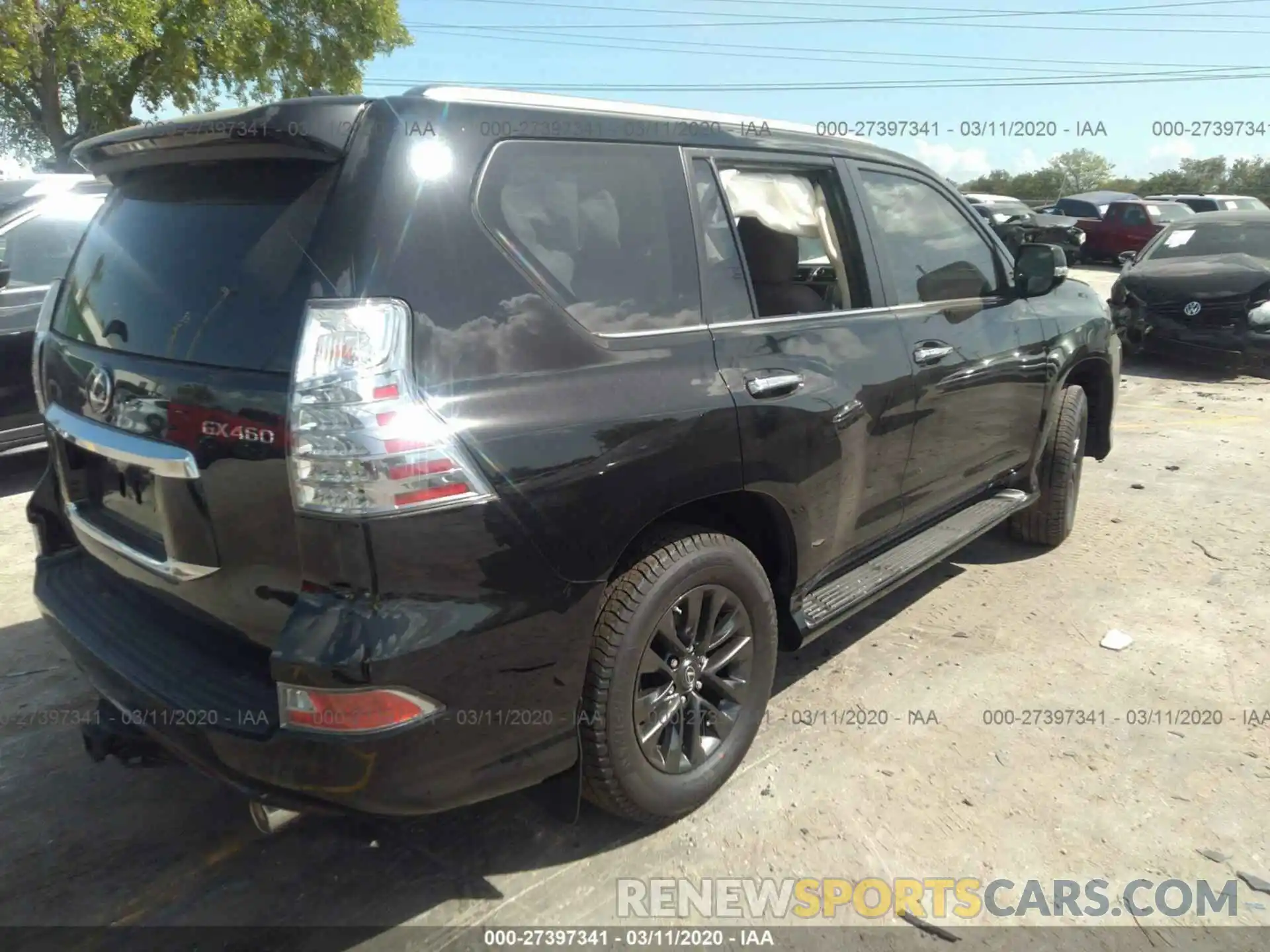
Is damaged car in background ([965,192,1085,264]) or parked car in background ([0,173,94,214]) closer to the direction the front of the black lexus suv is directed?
the damaged car in background

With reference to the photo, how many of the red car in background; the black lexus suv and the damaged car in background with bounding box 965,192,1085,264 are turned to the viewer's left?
0

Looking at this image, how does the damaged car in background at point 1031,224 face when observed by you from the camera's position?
facing the viewer and to the right of the viewer

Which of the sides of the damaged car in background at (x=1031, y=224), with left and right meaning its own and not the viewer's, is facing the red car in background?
left

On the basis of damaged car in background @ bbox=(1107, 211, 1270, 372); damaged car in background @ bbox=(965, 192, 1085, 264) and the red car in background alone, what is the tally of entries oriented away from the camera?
0

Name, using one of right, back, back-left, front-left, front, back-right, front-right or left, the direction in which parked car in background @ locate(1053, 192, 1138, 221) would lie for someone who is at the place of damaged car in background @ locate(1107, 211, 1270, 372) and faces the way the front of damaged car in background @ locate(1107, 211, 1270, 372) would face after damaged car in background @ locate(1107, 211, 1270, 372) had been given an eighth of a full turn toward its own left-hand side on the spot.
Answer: back

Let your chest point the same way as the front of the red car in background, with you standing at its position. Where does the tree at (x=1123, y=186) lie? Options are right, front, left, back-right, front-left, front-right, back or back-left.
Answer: back-left

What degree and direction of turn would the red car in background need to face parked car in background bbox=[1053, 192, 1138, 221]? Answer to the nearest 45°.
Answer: approximately 135° to its left

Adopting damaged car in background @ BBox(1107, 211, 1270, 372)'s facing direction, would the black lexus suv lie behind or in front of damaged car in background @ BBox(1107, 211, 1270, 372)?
in front

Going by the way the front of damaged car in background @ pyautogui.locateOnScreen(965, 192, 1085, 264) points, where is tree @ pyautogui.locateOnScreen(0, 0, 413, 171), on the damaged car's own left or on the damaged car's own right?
on the damaged car's own right

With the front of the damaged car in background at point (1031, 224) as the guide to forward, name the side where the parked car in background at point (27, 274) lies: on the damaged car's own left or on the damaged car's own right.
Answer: on the damaged car's own right

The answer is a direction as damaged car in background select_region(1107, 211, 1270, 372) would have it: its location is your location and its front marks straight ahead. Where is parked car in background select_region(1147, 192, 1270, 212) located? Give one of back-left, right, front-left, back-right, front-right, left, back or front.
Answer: back-right

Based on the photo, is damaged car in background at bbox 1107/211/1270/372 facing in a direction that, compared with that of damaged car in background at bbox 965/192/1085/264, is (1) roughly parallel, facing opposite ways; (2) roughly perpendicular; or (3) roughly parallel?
roughly perpendicular
